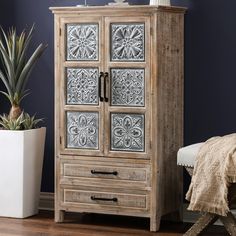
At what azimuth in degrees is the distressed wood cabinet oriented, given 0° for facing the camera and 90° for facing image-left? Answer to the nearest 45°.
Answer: approximately 45°

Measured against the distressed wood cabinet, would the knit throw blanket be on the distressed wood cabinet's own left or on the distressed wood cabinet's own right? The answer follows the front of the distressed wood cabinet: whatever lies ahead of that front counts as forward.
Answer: on the distressed wood cabinet's own left

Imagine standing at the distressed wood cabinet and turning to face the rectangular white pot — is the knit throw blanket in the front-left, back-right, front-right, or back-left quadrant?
back-left

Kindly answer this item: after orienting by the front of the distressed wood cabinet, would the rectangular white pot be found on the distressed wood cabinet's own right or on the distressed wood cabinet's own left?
on the distressed wood cabinet's own right
